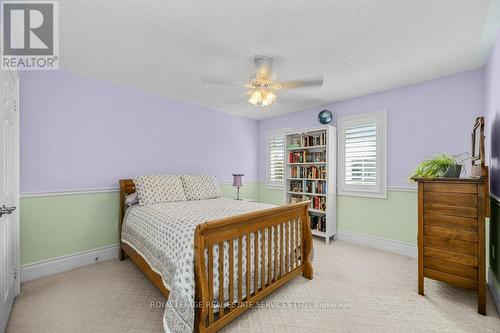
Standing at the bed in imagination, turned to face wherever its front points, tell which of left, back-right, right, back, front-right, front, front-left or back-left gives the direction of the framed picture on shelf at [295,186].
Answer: left

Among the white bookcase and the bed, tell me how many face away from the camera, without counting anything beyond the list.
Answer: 0

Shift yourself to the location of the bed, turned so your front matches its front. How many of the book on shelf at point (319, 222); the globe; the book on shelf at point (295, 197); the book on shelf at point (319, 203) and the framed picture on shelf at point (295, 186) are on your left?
5

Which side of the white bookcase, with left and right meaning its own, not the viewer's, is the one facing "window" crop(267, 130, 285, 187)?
right

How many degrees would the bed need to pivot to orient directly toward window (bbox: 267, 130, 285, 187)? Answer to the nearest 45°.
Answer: approximately 90° to its left

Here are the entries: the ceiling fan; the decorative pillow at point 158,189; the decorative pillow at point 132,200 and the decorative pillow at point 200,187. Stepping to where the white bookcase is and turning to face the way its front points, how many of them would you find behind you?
0

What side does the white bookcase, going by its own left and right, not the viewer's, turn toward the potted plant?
left

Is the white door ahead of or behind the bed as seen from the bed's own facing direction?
behind

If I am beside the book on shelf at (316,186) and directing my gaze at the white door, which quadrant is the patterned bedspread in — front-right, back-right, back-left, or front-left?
front-left

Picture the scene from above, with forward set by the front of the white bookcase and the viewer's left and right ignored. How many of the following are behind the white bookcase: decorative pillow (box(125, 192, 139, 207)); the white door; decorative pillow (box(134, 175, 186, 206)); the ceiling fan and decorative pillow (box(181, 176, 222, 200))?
0

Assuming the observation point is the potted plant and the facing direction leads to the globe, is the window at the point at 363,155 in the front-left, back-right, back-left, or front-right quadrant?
front-right

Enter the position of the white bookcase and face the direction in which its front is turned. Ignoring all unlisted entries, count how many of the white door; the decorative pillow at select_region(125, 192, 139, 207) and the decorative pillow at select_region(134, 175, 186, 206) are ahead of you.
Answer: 3

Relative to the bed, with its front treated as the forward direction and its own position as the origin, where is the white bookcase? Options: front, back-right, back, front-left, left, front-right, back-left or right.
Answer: left

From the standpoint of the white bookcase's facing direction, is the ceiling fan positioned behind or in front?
in front

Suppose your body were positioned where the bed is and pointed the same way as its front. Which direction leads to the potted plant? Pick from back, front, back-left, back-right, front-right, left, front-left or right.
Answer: front-left

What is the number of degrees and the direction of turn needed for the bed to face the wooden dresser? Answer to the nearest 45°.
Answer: approximately 45° to its left
